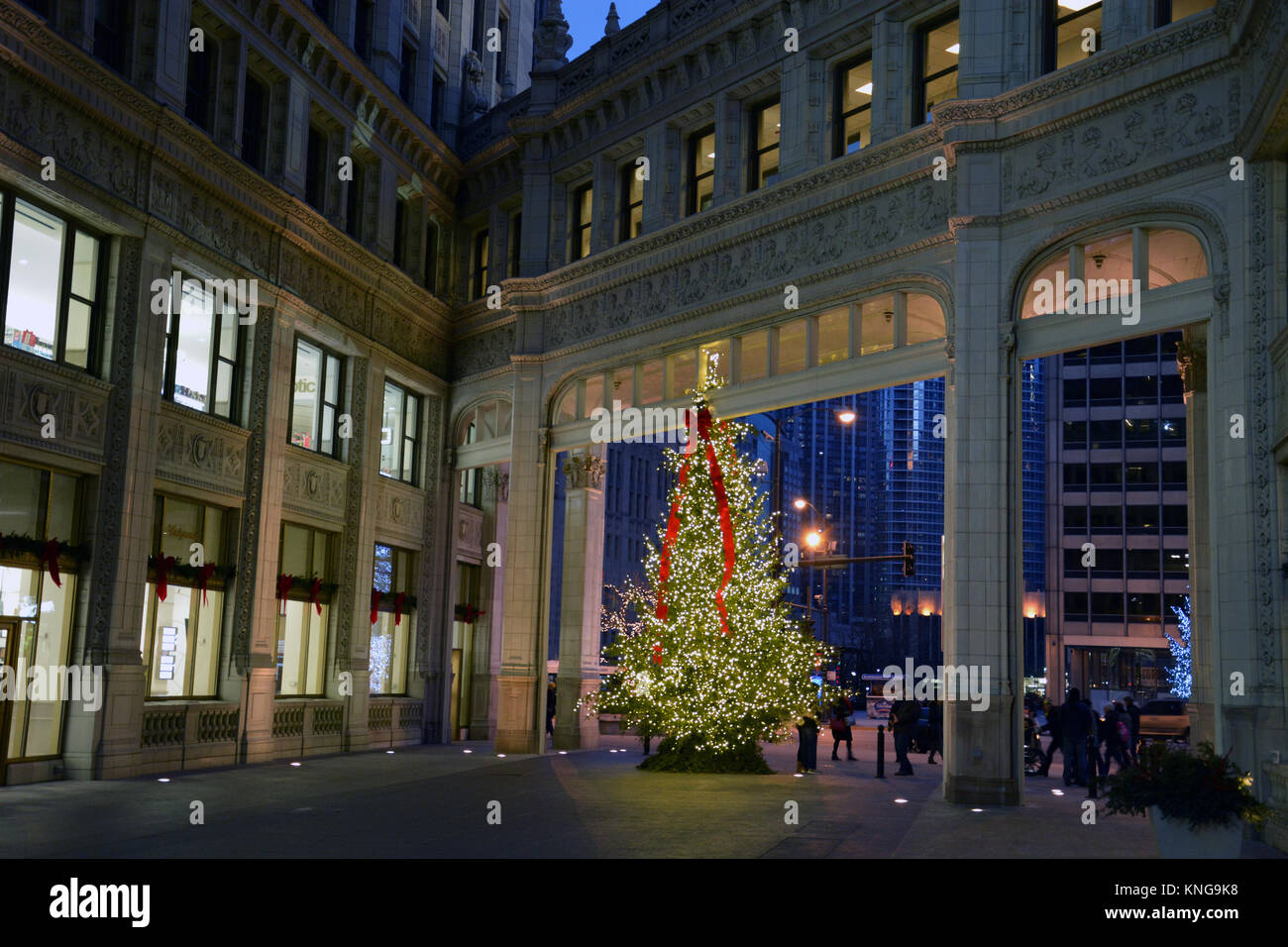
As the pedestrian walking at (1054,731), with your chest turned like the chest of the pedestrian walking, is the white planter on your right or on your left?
on your left

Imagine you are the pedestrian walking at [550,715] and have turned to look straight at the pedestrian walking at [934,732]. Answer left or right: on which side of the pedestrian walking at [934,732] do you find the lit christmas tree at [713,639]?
right

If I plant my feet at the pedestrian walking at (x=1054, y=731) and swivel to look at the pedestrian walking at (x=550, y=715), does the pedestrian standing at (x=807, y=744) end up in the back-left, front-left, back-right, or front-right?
front-left

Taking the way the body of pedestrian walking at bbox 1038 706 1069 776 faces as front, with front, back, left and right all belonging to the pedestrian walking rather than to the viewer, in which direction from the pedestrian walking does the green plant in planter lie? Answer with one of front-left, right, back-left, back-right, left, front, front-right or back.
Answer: left

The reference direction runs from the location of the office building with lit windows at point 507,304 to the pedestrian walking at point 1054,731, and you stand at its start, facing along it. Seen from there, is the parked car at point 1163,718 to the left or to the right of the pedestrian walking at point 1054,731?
left

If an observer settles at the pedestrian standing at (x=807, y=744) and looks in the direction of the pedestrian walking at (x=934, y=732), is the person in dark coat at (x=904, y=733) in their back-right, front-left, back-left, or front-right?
front-right
